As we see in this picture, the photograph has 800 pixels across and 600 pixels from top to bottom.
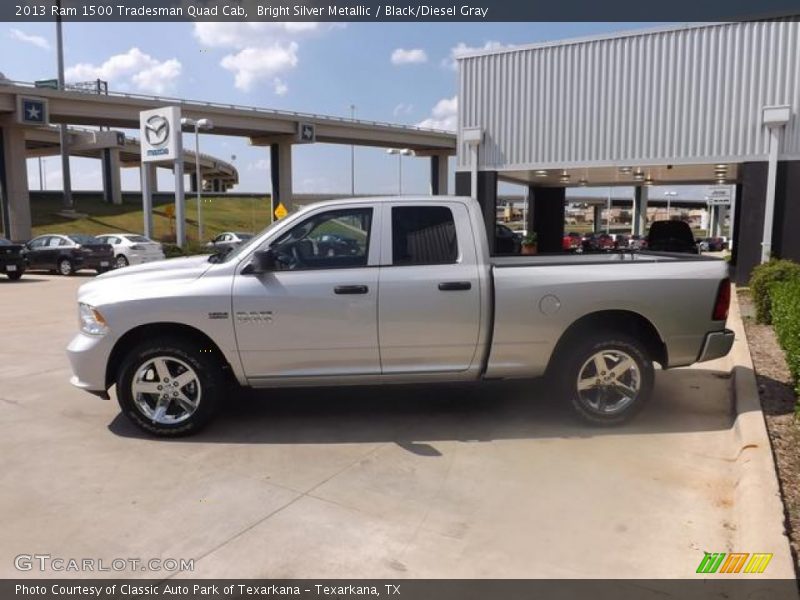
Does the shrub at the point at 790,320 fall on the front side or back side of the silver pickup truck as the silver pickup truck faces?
on the back side

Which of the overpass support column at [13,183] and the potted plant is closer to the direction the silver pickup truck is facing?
the overpass support column

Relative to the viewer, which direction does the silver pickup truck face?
to the viewer's left

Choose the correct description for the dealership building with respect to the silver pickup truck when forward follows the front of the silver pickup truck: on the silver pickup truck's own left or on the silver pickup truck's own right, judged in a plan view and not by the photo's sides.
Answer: on the silver pickup truck's own right

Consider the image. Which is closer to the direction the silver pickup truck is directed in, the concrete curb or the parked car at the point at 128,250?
the parked car
